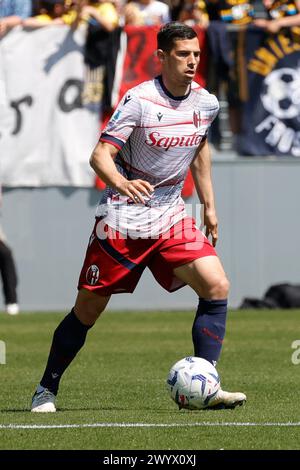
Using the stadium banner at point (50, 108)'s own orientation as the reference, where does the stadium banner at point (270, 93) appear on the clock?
the stadium banner at point (270, 93) is roughly at 9 o'clock from the stadium banner at point (50, 108).

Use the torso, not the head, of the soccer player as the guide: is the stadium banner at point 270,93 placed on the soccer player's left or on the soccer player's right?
on the soccer player's left

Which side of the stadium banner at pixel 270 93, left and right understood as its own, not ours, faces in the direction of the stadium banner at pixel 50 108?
right

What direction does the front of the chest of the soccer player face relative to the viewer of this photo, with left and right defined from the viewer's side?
facing the viewer and to the right of the viewer

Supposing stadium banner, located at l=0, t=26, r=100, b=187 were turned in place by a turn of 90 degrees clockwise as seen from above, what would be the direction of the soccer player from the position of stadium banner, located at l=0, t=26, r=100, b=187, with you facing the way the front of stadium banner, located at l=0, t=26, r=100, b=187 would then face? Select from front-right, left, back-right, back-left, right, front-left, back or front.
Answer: left

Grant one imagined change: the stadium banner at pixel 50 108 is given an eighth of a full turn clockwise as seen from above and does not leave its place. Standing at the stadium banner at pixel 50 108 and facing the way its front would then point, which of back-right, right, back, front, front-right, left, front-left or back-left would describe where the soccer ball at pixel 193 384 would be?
front-left

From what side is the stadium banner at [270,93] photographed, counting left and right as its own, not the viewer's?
front

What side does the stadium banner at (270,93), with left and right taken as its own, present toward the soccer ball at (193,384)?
front

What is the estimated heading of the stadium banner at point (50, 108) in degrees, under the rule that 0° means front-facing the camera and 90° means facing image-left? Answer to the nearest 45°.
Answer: approximately 0°

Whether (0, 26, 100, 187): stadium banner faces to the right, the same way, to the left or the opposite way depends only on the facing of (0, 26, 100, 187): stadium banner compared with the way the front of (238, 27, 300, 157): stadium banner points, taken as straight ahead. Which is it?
the same way

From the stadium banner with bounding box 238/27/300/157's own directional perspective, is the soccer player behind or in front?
in front

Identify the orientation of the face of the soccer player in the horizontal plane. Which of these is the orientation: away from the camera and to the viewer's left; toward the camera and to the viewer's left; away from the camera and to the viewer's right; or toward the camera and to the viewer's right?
toward the camera and to the viewer's right
